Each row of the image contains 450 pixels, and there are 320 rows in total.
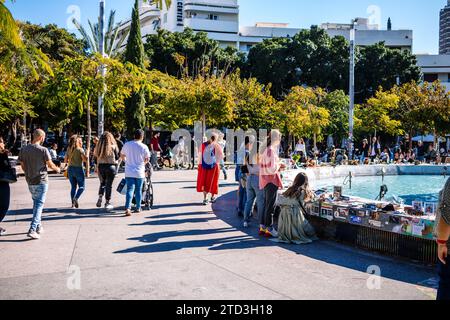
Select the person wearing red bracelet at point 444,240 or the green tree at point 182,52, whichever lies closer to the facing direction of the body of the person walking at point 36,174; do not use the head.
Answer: the green tree

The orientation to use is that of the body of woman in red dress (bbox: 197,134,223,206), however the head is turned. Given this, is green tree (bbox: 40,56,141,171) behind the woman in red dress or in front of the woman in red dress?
in front

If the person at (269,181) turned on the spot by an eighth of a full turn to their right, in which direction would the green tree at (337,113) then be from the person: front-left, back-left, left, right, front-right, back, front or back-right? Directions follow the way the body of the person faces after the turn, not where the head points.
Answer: back-left

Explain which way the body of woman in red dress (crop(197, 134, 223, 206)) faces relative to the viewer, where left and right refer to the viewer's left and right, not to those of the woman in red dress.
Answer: facing away from the viewer

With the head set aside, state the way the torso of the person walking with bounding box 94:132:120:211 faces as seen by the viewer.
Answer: away from the camera

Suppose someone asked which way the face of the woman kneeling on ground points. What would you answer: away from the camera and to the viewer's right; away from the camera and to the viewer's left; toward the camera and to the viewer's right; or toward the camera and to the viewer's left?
away from the camera and to the viewer's right

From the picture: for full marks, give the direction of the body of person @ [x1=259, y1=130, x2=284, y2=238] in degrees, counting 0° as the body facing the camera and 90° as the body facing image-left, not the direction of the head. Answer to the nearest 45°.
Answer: approximately 270°

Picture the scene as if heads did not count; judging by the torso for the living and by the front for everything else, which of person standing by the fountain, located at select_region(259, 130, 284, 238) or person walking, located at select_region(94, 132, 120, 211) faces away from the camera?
person walking, located at select_region(94, 132, 120, 211)

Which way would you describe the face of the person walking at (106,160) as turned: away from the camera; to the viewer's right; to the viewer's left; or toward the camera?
away from the camera

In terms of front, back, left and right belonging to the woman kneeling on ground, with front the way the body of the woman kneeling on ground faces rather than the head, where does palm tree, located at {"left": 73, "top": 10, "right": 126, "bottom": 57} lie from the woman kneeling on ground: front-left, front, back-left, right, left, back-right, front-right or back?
left
